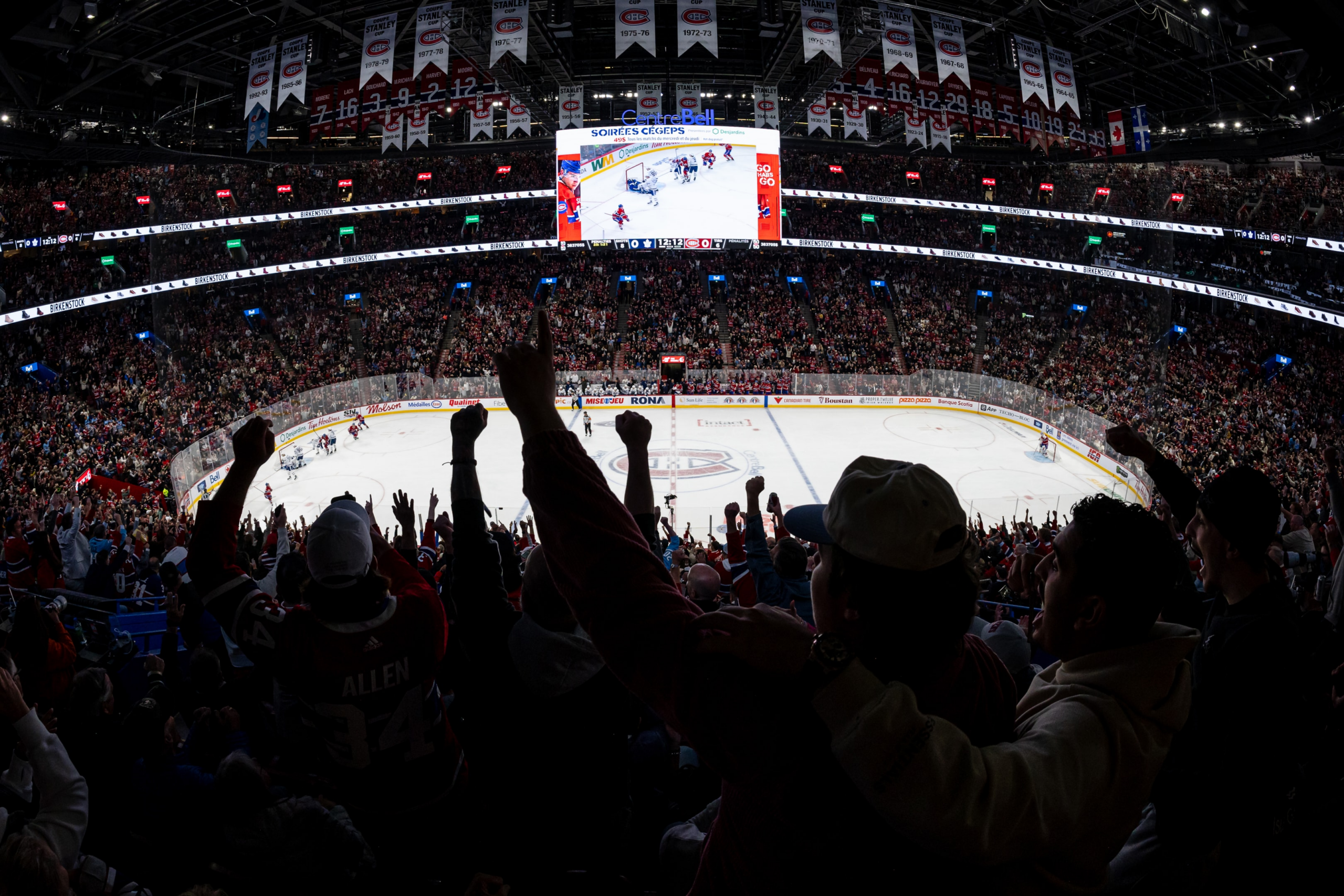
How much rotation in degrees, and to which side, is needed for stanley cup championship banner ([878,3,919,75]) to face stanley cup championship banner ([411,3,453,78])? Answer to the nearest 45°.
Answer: approximately 90° to its right

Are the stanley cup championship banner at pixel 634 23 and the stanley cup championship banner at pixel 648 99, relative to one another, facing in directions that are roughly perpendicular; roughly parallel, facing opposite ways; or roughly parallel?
roughly parallel

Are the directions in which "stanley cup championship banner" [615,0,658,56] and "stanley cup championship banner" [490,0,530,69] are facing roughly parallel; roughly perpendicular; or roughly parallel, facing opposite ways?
roughly parallel

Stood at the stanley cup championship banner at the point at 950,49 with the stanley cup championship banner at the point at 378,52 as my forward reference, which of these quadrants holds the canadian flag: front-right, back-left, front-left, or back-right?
back-right

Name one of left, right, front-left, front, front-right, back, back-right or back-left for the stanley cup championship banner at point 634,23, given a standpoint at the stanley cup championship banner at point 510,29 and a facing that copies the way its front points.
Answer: left

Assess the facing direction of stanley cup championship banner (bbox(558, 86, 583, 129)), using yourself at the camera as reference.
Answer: facing the viewer

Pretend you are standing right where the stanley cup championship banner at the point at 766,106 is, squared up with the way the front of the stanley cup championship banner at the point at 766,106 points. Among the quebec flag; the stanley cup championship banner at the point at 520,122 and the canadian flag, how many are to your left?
2

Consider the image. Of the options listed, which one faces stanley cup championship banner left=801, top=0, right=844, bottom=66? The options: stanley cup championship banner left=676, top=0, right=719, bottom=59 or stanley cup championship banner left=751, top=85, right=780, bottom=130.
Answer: stanley cup championship banner left=751, top=85, right=780, bottom=130

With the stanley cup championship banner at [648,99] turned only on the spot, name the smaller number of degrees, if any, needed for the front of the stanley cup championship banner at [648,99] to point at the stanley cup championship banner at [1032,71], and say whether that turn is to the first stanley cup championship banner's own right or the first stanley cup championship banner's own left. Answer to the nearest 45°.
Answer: approximately 45° to the first stanley cup championship banner's own left

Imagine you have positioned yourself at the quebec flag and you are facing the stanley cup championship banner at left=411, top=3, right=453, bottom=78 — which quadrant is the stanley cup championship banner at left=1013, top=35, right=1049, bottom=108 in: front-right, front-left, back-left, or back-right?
front-left

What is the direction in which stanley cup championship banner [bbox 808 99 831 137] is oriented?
toward the camera

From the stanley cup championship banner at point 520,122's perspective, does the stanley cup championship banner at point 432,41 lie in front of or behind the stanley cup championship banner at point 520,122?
in front

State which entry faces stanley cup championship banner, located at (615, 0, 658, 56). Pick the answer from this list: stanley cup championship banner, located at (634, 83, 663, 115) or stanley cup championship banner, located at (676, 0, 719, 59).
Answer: stanley cup championship banner, located at (634, 83, 663, 115)

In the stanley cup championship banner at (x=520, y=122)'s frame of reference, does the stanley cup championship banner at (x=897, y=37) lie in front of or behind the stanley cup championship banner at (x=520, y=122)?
in front

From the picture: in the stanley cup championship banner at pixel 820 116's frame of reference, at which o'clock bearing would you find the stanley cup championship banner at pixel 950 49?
the stanley cup championship banner at pixel 950 49 is roughly at 11 o'clock from the stanley cup championship banner at pixel 820 116.

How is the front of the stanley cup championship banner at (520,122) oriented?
toward the camera

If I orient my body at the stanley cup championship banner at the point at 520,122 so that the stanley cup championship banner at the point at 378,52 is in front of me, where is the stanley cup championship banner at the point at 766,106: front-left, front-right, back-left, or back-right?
back-left

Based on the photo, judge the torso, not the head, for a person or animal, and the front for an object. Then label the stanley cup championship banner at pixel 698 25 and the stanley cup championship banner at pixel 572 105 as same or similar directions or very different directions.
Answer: same or similar directions

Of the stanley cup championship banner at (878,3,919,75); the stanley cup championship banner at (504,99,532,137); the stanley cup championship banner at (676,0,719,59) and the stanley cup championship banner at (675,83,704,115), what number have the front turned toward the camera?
4
